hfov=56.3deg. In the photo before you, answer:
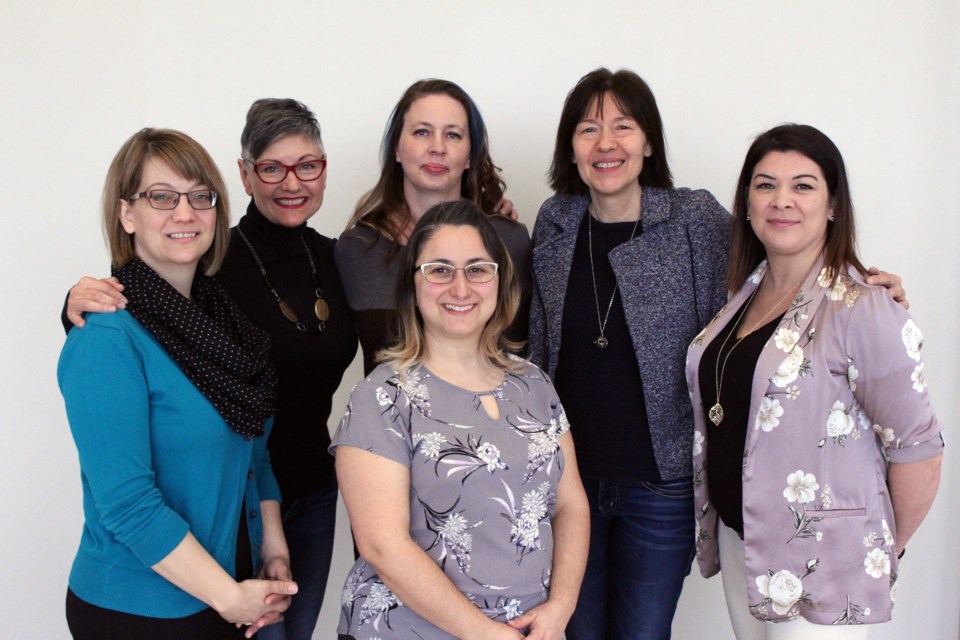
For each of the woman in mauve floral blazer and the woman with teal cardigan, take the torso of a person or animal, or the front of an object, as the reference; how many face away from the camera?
0

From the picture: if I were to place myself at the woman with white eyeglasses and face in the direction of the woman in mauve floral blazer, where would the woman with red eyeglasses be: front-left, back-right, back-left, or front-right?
back-left

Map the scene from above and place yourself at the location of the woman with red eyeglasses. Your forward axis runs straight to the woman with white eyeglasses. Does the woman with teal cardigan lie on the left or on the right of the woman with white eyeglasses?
right

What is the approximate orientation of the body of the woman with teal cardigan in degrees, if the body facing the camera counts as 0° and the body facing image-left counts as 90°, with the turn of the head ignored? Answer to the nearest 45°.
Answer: approximately 315°

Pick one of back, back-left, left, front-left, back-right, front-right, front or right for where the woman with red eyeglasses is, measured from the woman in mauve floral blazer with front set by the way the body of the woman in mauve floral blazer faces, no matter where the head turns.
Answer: front-right

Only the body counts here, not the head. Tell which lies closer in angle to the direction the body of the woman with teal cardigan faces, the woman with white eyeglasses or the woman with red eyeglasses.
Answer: the woman with white eyeglasses

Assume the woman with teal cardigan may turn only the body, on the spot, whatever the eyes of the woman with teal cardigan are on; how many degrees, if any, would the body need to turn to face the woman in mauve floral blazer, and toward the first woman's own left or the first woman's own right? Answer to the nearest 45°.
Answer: approximately 45° to the first woman's own left

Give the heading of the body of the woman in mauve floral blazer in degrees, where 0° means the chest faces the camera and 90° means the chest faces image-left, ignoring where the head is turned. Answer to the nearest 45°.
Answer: approximately 45°

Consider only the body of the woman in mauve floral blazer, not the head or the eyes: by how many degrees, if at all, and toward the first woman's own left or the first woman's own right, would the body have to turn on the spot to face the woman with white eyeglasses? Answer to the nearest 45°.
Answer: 0° — they already face them

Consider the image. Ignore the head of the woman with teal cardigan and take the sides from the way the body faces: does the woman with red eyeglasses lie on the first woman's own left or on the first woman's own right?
on the first woman's own left

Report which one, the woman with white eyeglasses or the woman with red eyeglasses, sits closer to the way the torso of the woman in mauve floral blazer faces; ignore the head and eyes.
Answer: the woman with white eyeglasses
